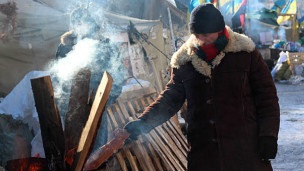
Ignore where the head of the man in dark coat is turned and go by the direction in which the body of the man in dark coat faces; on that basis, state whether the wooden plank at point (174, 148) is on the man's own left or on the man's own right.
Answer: on the man's own right

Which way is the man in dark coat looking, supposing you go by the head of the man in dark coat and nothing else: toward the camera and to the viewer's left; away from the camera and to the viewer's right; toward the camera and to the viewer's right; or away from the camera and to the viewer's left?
toward the camera and to the viewer's left

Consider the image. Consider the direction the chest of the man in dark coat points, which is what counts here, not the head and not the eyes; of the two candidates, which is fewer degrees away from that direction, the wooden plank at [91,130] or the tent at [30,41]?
the wooden plank

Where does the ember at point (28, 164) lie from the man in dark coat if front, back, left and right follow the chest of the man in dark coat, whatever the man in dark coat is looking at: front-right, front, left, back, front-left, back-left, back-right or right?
front-right

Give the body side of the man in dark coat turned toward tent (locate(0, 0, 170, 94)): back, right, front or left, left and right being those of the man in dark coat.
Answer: right

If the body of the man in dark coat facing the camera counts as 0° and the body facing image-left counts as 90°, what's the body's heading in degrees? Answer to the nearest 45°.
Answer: approximately 45°

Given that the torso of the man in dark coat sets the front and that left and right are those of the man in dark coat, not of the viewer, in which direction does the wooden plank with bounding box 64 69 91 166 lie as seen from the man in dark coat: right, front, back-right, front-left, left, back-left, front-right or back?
front-right
